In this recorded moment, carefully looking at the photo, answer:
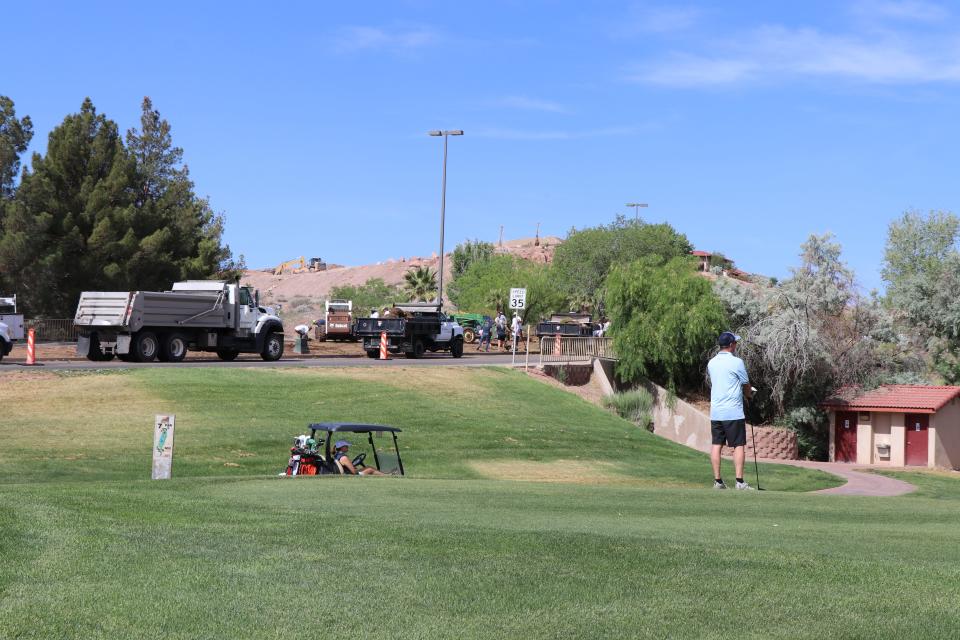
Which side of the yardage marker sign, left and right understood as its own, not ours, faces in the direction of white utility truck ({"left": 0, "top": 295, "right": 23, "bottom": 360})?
back

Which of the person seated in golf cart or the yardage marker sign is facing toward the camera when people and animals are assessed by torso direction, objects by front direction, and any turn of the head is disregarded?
the yardage marker sign

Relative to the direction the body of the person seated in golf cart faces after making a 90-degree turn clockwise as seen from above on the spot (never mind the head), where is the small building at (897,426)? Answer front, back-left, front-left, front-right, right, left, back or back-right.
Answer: back-left

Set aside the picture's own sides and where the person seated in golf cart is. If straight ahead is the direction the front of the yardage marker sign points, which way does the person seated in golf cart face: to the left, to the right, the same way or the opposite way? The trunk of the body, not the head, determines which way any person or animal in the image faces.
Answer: to the left

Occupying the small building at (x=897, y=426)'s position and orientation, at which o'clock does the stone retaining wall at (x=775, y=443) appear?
The stone retaining wall is roughly at 2 o'clock from the small building.

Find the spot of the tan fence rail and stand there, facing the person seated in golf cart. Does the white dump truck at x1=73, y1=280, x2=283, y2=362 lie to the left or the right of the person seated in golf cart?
right

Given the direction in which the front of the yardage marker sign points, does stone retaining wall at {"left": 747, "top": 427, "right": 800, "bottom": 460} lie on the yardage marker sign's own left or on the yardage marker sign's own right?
on the yardage marker sign's own left

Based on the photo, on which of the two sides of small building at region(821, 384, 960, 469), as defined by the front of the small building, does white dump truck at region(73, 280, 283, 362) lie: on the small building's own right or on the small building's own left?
on the small building's own right

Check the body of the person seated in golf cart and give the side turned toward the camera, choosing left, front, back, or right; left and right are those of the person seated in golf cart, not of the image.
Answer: right

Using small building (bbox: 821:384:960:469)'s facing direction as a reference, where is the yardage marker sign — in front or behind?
in front

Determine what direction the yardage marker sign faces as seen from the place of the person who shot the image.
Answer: facing the viewer

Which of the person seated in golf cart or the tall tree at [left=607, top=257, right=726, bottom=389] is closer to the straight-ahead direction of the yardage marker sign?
the person seated in golf cart

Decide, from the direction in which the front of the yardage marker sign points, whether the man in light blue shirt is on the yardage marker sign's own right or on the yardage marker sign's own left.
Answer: on the yardage marker sign's own left

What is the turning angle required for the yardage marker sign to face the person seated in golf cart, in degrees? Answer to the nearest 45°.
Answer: approximately 45° to its left

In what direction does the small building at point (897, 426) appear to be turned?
toward the camera

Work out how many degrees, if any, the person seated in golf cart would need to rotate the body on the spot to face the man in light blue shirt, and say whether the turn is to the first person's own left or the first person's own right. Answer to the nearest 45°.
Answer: approximately 45° to the first person's own right

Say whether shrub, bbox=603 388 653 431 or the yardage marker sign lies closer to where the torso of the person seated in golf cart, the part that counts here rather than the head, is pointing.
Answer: the shrub
